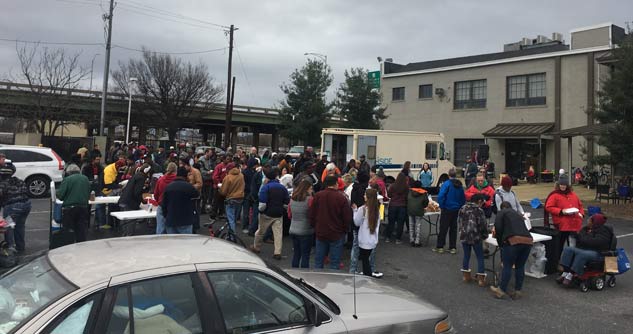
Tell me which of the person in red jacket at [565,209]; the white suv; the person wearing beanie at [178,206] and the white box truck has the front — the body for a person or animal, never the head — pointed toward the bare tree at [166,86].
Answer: the person wearing beanie

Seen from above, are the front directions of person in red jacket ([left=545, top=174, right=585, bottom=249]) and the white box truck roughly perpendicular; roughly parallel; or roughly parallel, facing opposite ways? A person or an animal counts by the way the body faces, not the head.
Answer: roughly perpendicular

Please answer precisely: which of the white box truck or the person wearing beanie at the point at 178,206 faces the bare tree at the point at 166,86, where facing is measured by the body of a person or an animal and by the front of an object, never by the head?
the person wearing beanie

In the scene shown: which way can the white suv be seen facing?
to the viewer's left

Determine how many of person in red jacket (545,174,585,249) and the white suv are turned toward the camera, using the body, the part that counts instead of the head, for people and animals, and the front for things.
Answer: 1

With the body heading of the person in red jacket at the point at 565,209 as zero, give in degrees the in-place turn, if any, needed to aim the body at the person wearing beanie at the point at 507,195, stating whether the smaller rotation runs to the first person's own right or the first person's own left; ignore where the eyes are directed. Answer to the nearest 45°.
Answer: approximately 90° to the first person's own right

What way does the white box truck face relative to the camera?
to the viewer's right

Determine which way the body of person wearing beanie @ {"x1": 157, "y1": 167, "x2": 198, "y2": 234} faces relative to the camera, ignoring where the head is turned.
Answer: away from the camera

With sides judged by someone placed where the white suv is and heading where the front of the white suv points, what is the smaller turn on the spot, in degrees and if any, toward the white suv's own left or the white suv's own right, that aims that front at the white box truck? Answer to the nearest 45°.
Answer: approximately 180°
